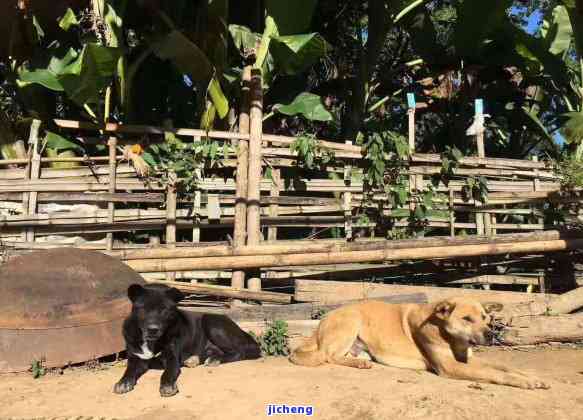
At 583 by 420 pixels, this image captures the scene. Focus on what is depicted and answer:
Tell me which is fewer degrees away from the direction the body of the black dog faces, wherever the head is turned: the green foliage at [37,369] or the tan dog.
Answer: the green foliage

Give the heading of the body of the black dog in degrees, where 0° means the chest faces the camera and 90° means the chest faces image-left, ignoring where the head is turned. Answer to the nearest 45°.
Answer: approximately 45°

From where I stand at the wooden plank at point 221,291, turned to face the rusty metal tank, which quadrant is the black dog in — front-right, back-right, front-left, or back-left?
front-left

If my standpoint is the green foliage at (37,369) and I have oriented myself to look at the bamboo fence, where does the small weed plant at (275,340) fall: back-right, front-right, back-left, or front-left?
front-right

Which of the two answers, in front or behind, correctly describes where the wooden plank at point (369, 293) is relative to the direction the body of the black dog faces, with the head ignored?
behind

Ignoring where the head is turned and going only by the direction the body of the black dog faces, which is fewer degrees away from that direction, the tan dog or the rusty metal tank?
the rusty metal tank

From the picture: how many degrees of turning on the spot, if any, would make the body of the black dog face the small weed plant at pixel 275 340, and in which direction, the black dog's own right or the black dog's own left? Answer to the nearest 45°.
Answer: approximately 180°

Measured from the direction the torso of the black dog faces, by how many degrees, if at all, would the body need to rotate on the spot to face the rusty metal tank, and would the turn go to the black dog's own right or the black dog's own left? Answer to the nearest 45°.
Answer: approximately 90° to the black dog's own right

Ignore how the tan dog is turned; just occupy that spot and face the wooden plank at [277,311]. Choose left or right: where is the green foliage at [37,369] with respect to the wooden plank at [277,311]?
left

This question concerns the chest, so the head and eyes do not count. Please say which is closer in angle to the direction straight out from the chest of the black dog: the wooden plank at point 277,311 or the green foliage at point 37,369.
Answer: the green foliage

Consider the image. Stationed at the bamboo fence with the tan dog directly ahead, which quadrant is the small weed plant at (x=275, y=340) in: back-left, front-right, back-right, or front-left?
front-right

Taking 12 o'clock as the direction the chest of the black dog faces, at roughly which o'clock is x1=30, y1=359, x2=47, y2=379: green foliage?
The green foliage is roughly at 2 o'clock from the black dog.

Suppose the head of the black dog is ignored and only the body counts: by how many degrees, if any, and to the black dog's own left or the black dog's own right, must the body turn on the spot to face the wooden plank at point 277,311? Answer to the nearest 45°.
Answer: approximately 180°

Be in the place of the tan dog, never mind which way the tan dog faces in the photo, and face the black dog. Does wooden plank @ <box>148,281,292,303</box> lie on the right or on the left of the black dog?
right
